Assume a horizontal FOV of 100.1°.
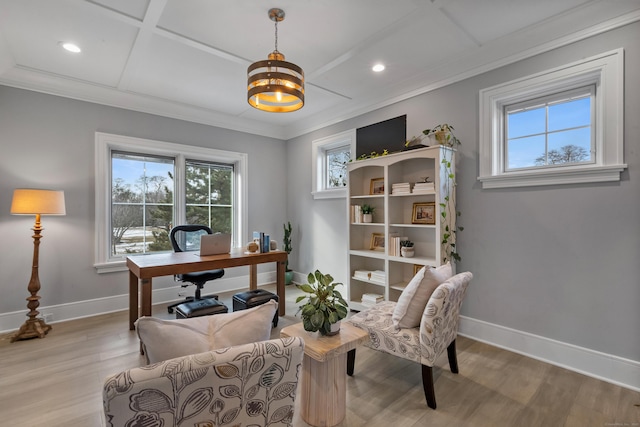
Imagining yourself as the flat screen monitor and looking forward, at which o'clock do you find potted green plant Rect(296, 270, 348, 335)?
The potted green plant is roughly at 11 o'clock from the flat screen monitor.

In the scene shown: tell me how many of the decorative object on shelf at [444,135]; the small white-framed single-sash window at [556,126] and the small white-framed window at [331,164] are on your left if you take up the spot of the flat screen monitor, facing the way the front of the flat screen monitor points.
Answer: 2

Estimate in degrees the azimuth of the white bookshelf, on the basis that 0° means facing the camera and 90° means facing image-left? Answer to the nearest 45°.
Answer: approximately 45°

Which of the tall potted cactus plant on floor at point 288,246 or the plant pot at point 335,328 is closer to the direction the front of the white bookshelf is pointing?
the plant pot

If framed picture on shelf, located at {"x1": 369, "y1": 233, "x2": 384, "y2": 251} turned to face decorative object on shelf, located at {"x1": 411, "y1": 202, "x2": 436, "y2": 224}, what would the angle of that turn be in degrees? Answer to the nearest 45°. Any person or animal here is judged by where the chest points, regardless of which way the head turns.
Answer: approximately 90° to its left

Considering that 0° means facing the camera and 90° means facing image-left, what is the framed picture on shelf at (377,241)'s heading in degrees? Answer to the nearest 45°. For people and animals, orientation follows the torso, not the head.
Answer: approximately 45°

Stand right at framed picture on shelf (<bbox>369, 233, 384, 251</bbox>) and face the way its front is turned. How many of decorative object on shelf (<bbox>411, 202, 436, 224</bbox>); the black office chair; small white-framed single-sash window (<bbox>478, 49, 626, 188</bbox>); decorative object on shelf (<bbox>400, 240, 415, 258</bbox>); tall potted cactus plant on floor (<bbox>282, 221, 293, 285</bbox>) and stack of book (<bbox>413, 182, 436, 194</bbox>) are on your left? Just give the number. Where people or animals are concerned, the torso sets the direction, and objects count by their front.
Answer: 4

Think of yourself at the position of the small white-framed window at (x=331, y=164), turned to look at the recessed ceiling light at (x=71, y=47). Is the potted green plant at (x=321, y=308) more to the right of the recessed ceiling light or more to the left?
left

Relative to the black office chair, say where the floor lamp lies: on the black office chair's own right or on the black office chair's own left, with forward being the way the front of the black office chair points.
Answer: on the black office chair's own right
